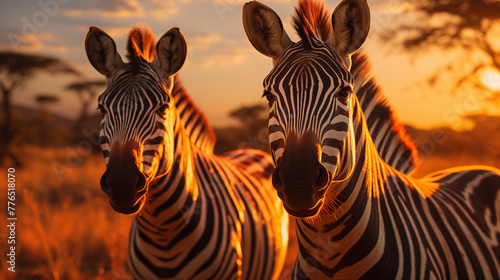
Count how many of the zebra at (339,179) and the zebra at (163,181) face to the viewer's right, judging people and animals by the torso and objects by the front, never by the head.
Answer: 0

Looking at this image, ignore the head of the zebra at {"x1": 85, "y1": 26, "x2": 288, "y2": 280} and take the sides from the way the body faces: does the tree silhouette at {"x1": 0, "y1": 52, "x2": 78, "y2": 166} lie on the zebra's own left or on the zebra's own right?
on the zebra's own right

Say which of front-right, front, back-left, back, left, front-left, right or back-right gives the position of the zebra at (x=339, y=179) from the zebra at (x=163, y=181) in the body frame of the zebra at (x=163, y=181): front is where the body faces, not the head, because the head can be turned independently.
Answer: left

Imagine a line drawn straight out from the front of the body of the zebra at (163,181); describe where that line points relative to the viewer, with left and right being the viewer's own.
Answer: facing the viewer and to the left of the viewer

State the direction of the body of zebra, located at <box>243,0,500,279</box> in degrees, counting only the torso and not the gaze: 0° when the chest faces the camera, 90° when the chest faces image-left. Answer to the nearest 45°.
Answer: approximately 45°

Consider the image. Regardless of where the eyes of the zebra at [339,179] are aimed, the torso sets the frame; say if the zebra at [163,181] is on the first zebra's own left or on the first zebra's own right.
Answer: on the first zebra's own right

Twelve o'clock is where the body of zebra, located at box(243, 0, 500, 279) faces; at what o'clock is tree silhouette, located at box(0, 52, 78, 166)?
The tree silhouette is roughly at 3 o'clock from the zebra.
